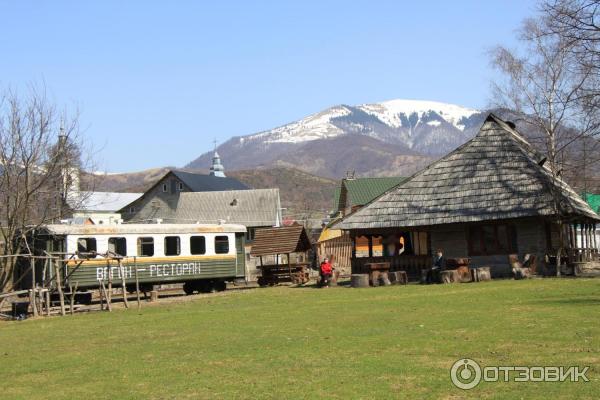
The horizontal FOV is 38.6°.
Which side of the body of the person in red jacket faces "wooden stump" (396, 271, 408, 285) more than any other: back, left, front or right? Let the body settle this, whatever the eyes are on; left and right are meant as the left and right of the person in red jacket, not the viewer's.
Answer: left

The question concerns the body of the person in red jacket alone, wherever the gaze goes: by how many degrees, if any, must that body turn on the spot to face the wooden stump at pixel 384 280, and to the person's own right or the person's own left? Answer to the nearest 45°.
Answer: approximately 45° to the person's own left

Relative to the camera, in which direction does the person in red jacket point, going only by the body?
toward the camera

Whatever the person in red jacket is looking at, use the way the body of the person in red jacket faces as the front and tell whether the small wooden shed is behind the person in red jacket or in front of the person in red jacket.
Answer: behind

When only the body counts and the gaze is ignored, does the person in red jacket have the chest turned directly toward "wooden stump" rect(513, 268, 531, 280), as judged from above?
no

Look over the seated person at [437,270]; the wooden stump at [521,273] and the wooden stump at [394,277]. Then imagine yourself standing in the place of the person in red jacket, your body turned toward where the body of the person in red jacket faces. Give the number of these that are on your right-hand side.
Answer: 0

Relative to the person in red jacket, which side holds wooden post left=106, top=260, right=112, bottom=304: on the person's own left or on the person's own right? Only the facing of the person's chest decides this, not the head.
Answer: on the person's own right

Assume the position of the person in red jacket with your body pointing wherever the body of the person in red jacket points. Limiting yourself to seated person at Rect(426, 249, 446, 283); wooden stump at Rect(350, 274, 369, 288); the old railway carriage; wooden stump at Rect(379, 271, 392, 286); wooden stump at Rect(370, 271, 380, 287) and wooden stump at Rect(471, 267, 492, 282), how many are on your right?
1

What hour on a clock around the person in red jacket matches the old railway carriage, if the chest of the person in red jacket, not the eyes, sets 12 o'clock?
The old railway carriage is roughly at 3 o'clock from the person in red jacket.

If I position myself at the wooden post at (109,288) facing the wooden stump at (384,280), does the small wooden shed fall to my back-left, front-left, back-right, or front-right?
front-left

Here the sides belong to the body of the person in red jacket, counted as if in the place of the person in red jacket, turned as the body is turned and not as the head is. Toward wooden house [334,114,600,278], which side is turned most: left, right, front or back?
left

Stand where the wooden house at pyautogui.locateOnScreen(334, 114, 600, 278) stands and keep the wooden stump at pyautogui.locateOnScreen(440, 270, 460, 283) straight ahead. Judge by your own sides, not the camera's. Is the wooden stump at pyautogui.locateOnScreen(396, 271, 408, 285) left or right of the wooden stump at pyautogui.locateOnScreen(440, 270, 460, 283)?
right

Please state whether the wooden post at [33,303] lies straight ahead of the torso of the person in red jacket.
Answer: no

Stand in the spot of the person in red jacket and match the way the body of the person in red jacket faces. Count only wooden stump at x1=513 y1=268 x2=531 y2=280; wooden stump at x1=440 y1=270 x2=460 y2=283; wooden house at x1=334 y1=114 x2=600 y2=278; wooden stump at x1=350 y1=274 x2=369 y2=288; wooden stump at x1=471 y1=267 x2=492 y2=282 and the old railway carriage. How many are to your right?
1

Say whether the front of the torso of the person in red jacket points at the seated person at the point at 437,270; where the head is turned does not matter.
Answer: no

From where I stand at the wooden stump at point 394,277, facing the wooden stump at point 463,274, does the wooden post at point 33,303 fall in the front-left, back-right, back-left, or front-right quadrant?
back-right
